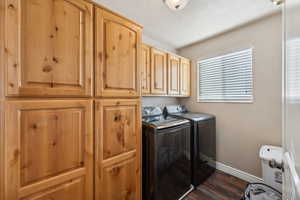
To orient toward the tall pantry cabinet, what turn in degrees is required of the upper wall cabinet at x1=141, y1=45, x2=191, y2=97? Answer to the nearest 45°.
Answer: approximately 90° to its right

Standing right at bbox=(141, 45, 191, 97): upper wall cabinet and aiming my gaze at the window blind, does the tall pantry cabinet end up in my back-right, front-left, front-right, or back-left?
back-right

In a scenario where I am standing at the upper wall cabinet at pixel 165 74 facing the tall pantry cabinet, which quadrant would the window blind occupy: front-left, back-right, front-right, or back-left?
back-left

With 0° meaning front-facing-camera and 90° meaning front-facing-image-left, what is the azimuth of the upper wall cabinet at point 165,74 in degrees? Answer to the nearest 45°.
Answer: approximately 315°

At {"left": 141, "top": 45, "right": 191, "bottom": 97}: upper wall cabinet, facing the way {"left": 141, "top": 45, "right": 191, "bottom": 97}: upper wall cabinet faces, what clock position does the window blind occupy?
The window blind is roughly at 10 o'clock from the upper wall cabinet.

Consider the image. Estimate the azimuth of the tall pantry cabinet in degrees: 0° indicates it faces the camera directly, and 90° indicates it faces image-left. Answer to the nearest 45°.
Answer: approximately 315°
